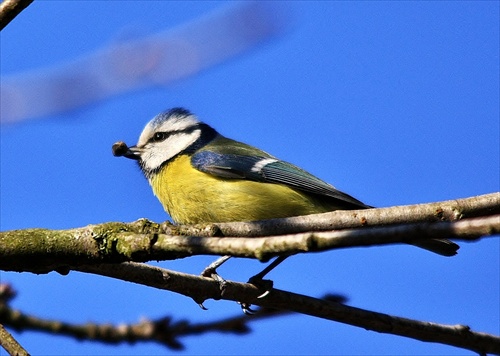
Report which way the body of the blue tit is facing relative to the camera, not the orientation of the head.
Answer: to the viewer's left

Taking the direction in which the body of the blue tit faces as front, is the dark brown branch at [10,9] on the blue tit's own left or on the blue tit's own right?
on the blue tit's own left
